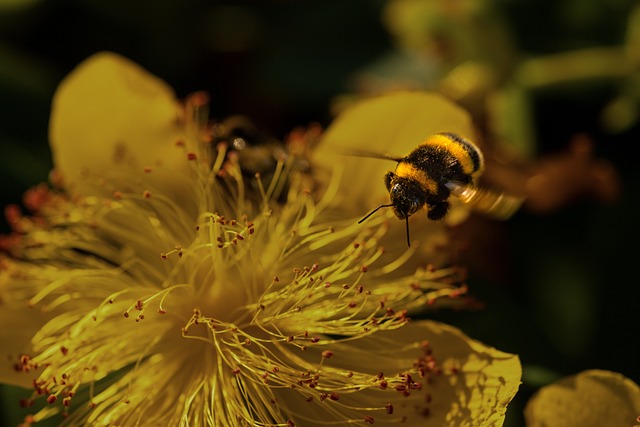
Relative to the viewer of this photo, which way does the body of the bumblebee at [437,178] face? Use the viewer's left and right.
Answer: facing the viewer and to the left of the viewer
